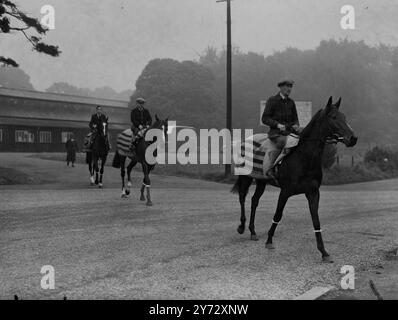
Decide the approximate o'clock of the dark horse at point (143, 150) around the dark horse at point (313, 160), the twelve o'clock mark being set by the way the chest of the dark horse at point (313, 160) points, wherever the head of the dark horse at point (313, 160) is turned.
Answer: the dark horse at point (143, 150) is roughly at 6 o'clock from the dark horse at point (313, 160).

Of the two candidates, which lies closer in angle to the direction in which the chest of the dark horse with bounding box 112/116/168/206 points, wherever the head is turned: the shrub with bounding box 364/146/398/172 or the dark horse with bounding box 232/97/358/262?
the dark horse

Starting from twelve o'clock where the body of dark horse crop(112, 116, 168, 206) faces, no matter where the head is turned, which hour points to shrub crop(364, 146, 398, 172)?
The shrub is roughly at 9 o'clock from the dark horse.

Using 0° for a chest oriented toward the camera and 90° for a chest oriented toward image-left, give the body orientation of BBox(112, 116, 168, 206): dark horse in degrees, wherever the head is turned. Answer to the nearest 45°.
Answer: approximately 315°

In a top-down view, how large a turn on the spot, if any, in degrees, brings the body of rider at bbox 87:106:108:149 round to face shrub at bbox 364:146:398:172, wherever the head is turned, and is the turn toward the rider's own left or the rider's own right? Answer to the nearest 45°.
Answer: approximately 90° to the rider's own left

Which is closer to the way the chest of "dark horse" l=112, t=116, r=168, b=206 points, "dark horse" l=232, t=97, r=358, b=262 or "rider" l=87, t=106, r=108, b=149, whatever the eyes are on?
the dark horse

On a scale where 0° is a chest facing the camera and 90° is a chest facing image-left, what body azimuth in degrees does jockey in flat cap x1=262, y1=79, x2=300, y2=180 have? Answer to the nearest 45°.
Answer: approximately 315°

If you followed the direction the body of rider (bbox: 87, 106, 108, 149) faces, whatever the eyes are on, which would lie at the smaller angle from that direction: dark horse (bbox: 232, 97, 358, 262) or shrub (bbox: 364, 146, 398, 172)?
the dark horse
